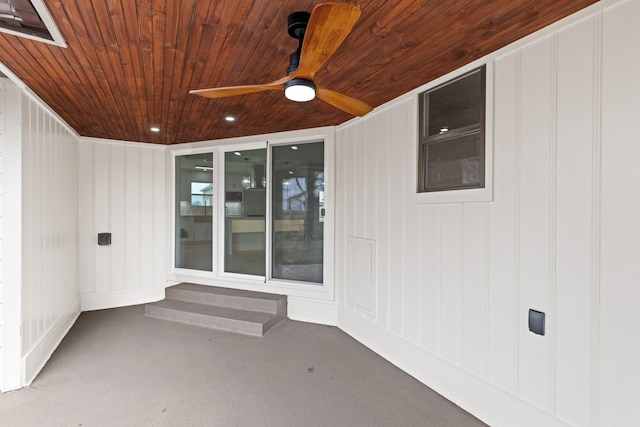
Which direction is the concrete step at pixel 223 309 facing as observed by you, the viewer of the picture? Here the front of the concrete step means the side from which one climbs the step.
facing the viewer and to the left of the viewer

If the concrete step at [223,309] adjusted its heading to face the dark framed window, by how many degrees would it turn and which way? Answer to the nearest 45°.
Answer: approximately 90° to its left

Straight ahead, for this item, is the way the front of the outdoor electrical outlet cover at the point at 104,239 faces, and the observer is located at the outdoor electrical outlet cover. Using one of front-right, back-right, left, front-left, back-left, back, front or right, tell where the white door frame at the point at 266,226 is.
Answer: front-left

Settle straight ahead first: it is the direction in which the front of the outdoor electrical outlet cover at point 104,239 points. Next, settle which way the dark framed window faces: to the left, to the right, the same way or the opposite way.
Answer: to the right

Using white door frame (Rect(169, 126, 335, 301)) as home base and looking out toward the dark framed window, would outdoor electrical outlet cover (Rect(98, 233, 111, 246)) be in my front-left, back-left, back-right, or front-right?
back-right

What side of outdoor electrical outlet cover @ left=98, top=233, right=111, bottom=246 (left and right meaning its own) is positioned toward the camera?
front

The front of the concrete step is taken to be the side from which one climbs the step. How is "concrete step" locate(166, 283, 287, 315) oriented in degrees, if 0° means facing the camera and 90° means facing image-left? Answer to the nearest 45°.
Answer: approximately 45°

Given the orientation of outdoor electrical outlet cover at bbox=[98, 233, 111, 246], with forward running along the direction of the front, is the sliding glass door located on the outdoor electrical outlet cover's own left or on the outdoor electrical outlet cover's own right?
on the outdoor electrical outlet cover's own left

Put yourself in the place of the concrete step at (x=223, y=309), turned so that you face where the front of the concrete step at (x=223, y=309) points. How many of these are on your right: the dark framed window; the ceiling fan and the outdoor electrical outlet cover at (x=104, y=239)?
1

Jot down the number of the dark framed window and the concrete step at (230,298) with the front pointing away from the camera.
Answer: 0
